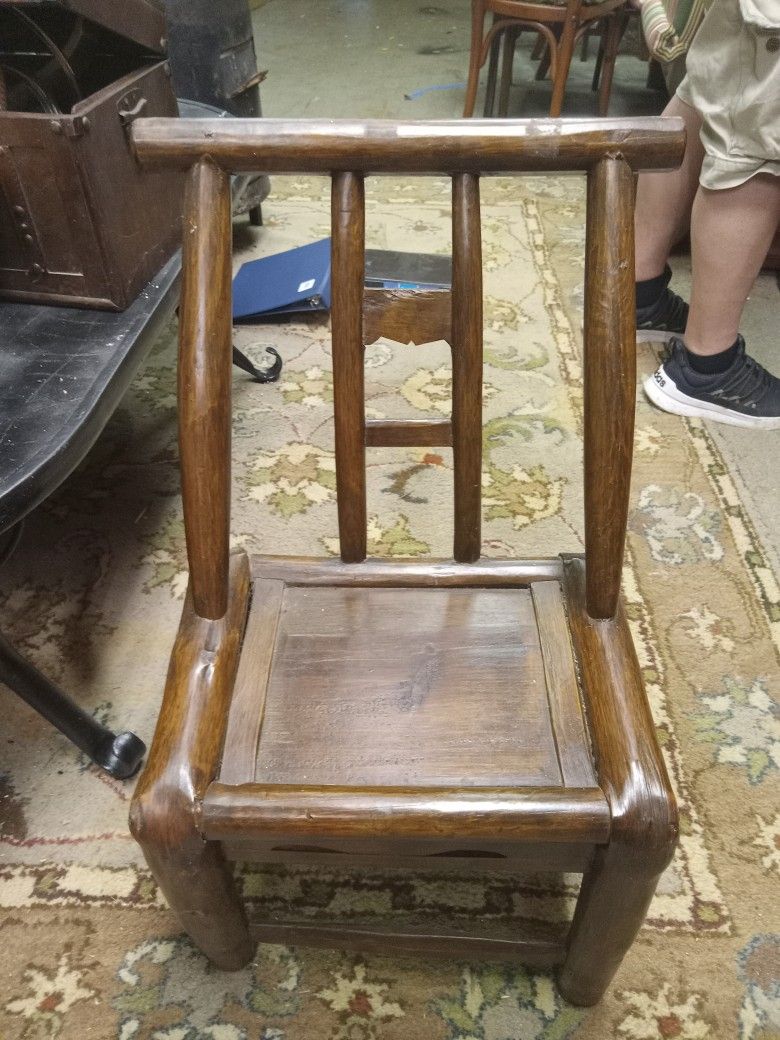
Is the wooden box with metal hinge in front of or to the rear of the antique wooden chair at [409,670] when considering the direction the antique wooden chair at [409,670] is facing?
to the rear

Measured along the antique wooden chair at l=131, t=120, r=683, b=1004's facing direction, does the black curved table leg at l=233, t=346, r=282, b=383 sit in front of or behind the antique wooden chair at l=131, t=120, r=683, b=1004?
behind

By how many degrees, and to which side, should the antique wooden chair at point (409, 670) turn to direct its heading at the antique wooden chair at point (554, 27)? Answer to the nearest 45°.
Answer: approximately 180°

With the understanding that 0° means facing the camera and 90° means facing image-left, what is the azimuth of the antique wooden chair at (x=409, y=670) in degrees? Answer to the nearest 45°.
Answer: approximately 0°

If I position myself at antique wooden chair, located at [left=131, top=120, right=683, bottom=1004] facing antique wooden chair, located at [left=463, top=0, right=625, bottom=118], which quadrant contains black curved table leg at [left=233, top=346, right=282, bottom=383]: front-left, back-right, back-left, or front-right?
front-left

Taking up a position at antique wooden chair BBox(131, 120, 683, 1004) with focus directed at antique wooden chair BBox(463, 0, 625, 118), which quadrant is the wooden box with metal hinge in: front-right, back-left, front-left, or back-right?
front-left
